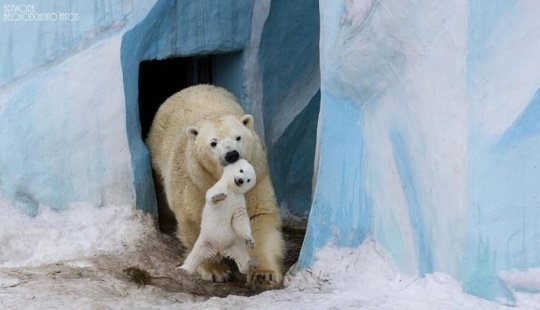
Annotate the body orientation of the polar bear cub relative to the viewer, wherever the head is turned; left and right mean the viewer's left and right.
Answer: facing the viewer

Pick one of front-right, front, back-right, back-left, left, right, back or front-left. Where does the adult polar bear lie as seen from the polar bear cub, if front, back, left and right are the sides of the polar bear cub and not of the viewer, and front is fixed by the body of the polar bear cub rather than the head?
back
